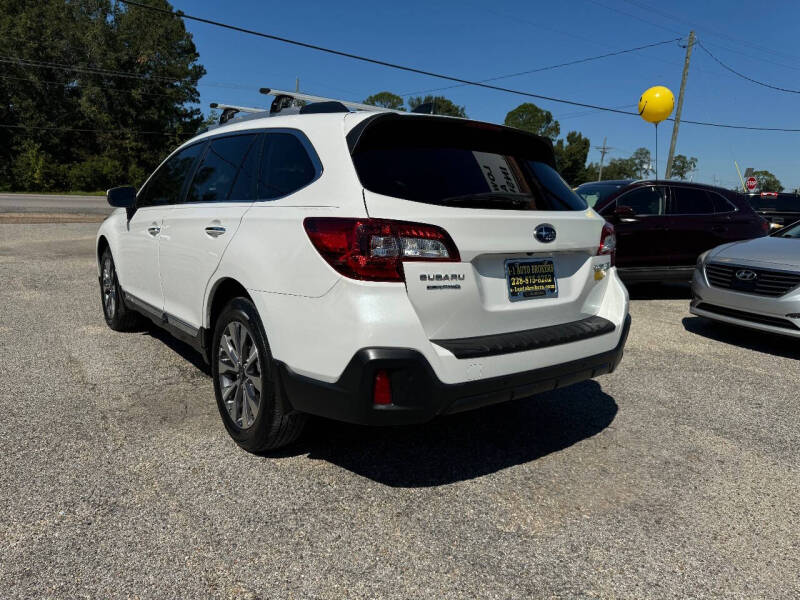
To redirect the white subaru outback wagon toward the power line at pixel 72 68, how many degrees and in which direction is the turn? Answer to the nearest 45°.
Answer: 0° — it already faces it

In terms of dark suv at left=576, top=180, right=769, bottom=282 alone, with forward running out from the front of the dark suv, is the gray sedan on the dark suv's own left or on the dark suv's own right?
on the dark suv's own left

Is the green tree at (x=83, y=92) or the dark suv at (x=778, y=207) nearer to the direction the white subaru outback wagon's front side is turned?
the green tree

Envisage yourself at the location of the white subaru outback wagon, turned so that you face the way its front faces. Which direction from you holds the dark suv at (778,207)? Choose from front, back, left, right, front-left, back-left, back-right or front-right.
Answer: right

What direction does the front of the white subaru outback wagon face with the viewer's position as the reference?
facing away from the viewer and to the left of the viewer

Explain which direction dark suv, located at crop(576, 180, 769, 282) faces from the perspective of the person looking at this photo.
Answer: facing the viewer and to the left of the viewer

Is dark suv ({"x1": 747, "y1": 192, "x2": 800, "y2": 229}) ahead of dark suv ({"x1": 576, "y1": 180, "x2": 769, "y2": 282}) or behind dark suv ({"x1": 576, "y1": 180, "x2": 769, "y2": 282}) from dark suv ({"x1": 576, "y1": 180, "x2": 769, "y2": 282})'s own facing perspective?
behind

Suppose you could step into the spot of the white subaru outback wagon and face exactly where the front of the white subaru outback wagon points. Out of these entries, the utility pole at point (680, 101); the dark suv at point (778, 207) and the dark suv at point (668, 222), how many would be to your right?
3

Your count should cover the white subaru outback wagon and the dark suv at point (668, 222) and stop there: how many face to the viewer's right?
0

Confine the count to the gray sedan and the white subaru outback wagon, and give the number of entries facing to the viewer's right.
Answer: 0

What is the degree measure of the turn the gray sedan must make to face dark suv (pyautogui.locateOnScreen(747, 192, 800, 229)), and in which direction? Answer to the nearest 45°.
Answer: approximately 135° to its right

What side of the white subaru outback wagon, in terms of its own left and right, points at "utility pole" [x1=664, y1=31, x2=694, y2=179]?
right
